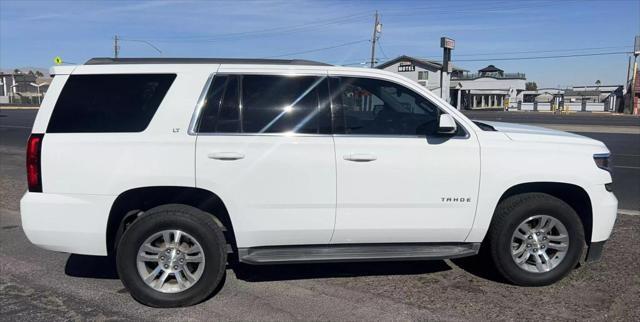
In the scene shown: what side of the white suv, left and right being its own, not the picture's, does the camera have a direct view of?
right

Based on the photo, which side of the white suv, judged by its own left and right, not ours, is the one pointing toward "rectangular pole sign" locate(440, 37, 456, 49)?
left
